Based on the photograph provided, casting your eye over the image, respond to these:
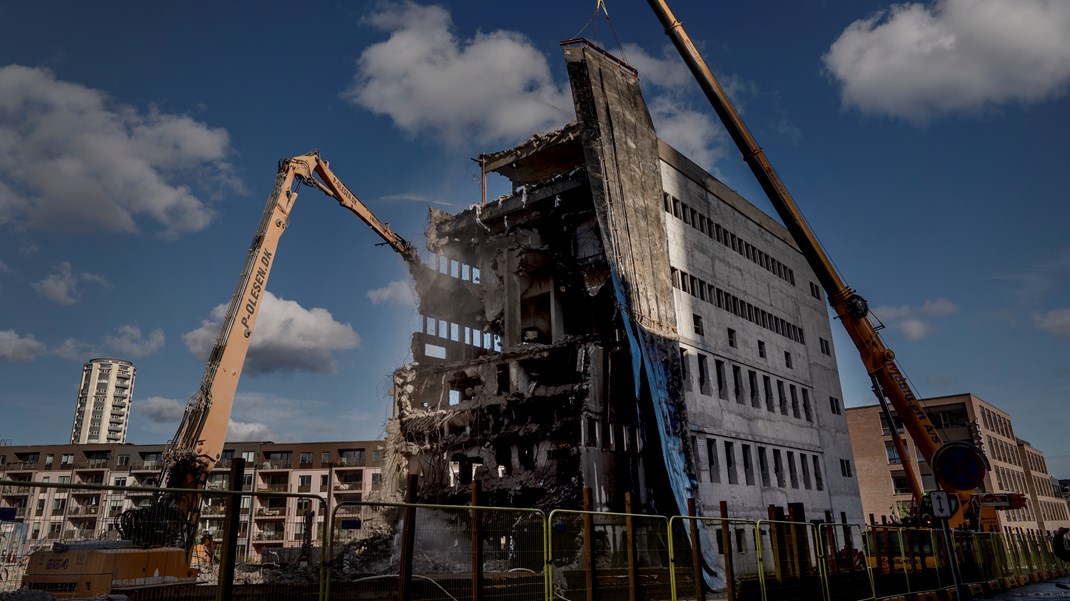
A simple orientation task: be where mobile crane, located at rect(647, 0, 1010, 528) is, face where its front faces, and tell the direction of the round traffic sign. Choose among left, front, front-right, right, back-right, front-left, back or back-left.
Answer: left

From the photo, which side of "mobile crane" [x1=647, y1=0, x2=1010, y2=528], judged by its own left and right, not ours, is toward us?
left

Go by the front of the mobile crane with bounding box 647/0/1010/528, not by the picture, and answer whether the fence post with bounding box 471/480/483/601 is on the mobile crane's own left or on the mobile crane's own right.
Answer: on the mobile crane's own left

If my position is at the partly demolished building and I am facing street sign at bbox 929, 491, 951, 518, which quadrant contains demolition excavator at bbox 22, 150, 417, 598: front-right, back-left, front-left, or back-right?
front-right

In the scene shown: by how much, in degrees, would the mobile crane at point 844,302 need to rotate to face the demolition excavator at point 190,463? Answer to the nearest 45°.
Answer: approximately 45° to its left

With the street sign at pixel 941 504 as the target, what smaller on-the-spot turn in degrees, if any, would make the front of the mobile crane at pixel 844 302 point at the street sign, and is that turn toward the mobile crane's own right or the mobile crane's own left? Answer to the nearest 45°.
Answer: approximately 90° to the mobile crane's own left

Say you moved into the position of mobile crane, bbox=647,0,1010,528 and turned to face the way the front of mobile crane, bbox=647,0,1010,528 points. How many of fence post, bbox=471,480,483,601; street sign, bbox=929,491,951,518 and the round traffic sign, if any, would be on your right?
0

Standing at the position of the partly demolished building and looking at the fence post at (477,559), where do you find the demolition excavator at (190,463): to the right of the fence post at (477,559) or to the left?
right
